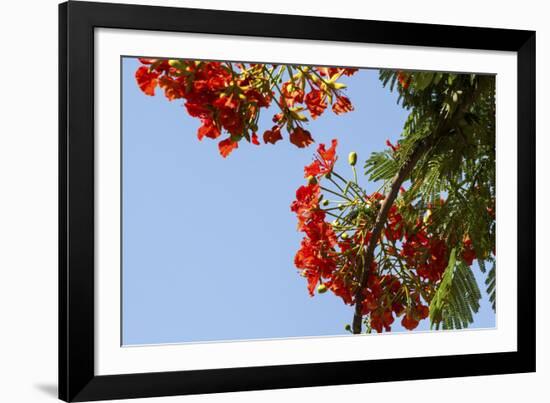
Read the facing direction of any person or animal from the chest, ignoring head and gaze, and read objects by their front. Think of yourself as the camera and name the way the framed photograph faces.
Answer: facing the viewer and to the right of the viewer
